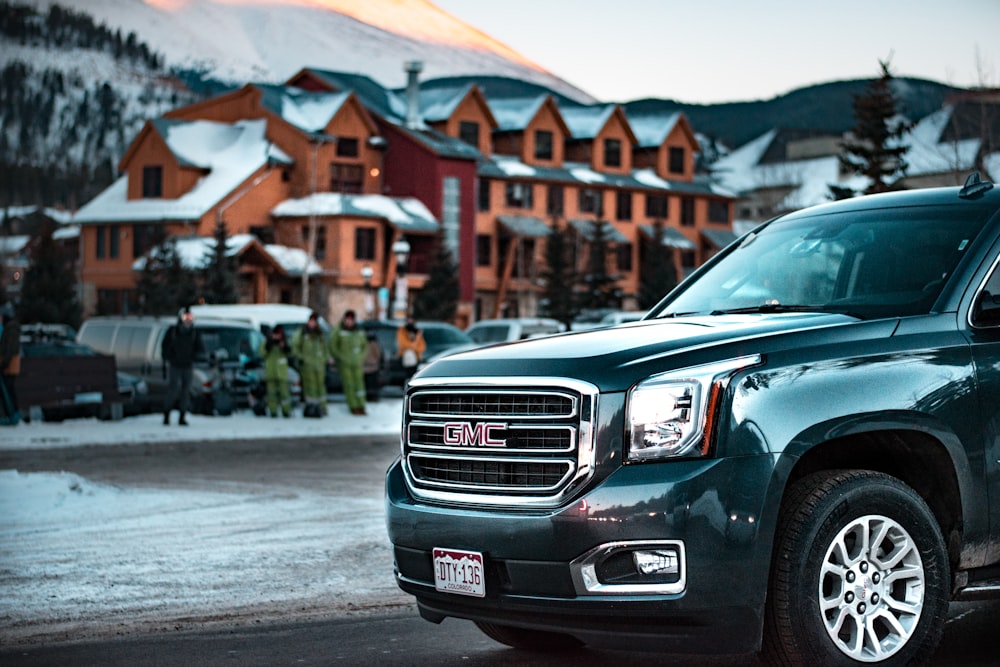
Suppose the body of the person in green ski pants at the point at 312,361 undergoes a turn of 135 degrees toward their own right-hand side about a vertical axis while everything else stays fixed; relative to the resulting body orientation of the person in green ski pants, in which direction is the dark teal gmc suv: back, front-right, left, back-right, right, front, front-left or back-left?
back-left

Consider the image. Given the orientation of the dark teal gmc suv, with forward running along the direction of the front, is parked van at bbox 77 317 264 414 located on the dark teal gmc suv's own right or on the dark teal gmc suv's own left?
on the dark teal gmc suv's own right

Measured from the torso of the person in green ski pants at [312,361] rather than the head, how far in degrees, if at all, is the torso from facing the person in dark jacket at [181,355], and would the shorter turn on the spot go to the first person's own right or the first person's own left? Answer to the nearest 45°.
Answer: approximately 45° to the first person's own right

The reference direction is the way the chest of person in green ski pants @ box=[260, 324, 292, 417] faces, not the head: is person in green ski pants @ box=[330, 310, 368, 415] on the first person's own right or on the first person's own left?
on the first person's own left

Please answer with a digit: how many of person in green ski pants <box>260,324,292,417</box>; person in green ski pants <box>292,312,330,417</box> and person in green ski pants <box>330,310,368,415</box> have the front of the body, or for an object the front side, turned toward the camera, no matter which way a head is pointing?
3

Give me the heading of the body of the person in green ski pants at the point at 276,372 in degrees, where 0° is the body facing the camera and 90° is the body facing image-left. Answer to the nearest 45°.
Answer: approximately 0°

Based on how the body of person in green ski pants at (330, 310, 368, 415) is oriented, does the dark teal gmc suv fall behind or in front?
in front

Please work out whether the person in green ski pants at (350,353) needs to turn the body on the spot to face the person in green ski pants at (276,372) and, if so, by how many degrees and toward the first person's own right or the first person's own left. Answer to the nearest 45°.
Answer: approximately 90° to the first person's own right

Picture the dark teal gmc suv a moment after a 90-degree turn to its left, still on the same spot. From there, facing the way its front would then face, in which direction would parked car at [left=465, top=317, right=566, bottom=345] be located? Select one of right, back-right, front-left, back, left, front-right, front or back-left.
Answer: back-left

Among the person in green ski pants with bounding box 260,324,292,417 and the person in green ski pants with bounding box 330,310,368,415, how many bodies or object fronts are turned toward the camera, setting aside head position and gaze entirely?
2
